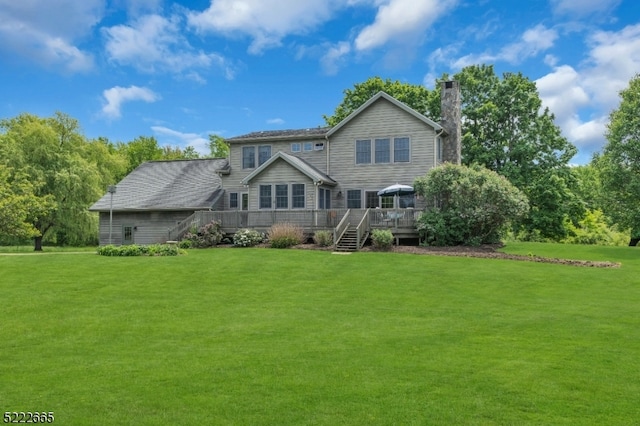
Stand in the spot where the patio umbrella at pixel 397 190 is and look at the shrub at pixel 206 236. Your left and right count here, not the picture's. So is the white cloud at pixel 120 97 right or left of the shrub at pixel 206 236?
right
